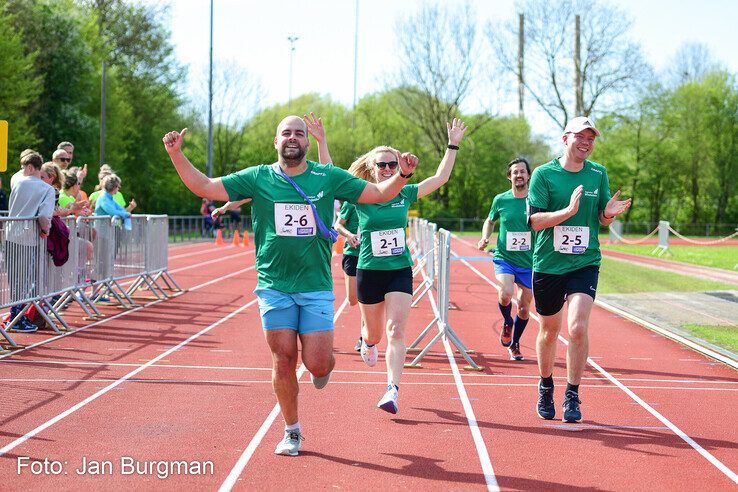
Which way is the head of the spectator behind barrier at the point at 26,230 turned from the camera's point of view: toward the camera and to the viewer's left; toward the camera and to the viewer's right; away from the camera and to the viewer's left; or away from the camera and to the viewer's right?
away from the camera and to the viewer's right

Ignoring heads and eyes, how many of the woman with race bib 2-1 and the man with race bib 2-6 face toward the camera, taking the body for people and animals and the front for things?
2

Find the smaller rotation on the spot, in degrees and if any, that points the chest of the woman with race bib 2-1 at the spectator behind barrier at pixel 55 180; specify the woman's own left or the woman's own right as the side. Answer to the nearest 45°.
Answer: approximately 135° to the woman's own right

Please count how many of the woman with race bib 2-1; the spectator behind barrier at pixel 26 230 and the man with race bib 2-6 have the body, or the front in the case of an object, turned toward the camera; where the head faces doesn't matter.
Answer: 2

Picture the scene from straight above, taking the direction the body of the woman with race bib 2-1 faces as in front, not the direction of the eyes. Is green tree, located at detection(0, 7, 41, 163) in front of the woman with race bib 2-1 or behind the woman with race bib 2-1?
behind

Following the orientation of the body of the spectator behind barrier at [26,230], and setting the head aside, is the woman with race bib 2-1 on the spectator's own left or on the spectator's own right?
on the spectator's own right

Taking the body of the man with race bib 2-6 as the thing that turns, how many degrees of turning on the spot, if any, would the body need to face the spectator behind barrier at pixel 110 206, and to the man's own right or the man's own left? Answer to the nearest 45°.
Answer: approximately 180°

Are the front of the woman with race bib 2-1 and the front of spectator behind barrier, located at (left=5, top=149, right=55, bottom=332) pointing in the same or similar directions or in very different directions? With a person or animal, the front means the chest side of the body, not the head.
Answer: very different directions

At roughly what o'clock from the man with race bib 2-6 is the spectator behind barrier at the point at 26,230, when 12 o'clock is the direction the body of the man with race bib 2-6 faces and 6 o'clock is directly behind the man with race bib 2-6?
The spectator behind barrier is roughly at 5 o'clock from the man with race bib 2-6.

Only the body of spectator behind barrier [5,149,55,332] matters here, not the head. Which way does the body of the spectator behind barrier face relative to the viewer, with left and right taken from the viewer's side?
facing away from the viewer and to the right of the viewer

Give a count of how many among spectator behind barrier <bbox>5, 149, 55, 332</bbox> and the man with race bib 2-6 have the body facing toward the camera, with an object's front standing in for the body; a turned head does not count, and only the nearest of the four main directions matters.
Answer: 1

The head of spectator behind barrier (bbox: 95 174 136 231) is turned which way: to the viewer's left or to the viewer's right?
to the viewer's right
